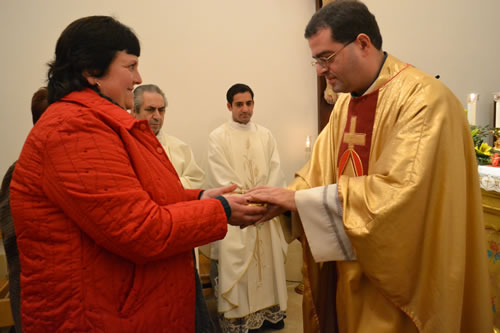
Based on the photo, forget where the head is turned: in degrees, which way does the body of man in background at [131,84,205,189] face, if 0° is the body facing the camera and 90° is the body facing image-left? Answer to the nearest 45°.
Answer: approximately 315°

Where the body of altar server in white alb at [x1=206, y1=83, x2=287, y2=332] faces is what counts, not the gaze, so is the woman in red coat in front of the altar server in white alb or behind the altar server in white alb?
in front

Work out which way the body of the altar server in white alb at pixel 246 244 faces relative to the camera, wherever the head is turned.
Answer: toward the camera

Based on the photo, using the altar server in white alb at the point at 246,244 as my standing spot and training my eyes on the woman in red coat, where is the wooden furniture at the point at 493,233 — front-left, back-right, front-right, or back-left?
front-left

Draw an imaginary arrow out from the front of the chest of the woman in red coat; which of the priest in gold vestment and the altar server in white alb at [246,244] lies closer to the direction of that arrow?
the priest in gold vestment

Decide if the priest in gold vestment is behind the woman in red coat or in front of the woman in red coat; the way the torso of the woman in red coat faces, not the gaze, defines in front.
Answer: in front

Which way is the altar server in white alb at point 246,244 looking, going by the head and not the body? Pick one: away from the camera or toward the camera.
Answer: toward the camera

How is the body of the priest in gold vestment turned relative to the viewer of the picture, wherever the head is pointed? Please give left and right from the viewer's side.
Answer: facing the viewer and to the left of the viewer

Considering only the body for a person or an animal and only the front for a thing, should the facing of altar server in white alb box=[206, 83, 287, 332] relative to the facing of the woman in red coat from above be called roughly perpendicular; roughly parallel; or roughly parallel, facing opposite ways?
roughly perpendicular

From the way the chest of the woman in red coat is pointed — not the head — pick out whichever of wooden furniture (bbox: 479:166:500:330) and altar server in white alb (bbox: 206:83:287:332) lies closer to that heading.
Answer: the wooden furniture

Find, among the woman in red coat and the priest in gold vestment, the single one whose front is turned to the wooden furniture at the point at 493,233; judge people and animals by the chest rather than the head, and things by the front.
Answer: the woman in red coat

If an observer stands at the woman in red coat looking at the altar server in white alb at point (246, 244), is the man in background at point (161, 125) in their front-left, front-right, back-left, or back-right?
front-left

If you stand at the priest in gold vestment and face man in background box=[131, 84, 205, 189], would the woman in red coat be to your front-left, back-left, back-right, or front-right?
front-left

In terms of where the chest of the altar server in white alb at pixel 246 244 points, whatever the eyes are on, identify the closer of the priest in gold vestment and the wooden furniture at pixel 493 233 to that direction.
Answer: the priest in gold vestment

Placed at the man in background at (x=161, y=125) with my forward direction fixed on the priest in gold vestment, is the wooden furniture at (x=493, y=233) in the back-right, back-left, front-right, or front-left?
front-left

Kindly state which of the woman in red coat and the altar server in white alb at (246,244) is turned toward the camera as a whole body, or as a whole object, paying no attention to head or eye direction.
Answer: the altar server in white alb
